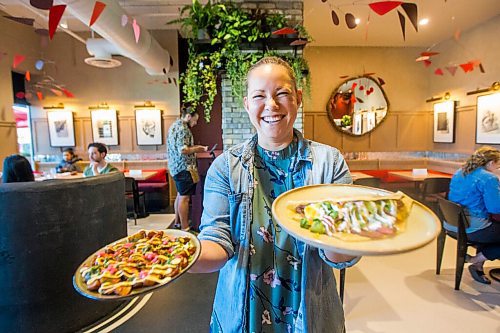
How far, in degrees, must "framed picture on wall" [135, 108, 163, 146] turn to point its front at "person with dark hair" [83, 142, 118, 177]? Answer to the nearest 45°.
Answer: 0° — it already faces them

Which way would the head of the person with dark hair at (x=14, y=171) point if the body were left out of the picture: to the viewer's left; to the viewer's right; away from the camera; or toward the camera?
away from the camera

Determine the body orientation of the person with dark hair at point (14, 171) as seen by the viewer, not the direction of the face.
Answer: away from the camera

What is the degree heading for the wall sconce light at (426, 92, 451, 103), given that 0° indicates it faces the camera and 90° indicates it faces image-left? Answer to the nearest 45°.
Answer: approximately 45°

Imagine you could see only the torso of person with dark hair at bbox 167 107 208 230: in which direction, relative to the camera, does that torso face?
to the viewer's right

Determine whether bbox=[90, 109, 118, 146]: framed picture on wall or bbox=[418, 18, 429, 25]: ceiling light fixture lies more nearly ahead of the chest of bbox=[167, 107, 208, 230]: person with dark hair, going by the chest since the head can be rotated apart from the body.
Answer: the ceiling light fixture
